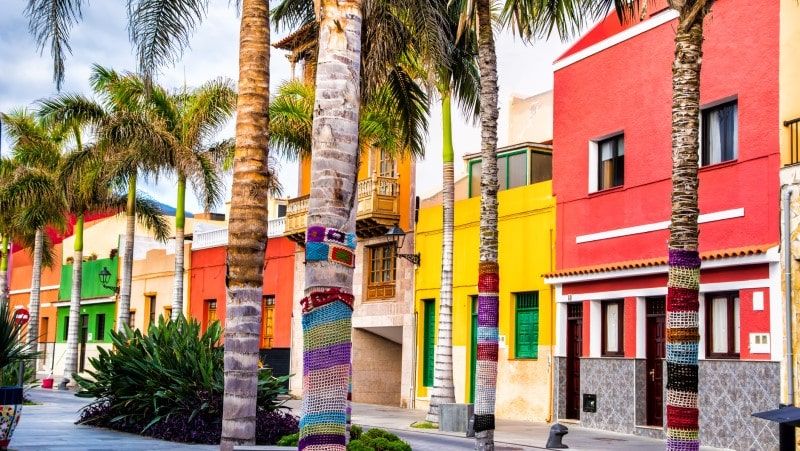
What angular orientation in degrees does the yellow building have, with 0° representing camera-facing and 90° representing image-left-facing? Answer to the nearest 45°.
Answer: approximately 45°

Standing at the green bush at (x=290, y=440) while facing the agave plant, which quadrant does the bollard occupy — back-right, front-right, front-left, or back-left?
back-right

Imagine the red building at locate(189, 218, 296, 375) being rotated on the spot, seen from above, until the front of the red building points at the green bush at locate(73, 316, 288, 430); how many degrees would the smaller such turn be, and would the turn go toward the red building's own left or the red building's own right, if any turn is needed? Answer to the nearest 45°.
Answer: approximately 45° to the red building's own left

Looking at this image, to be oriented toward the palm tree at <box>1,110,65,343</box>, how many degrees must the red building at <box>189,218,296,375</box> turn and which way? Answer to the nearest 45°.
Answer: approximately 45° to its right

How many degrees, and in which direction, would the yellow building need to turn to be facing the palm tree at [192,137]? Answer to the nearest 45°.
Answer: approximately 45° to its right

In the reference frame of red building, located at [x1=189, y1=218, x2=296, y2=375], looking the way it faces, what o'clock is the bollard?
The bollard is roughly at 10 o'clock from the red building.
